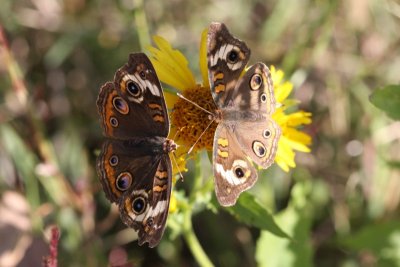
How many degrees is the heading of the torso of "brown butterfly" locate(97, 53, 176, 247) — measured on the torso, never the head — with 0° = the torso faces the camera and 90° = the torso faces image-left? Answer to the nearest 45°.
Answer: approximately 270°

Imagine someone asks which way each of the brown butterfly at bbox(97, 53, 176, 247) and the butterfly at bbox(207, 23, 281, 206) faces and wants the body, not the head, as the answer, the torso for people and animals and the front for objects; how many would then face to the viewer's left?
1

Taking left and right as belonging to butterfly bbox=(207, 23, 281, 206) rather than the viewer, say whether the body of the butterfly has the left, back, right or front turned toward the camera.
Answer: left

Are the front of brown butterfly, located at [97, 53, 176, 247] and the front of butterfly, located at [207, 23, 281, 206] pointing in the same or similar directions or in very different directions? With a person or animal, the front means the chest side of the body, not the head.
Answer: very different directions
